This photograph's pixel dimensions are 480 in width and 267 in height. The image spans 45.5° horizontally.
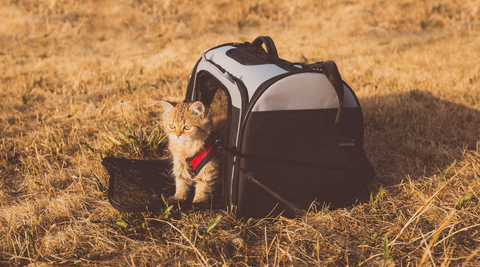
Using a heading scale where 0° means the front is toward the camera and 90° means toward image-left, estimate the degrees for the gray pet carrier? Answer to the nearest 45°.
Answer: approximately 45°

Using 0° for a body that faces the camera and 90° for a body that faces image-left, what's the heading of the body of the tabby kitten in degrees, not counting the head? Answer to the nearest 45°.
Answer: approximately 45°
